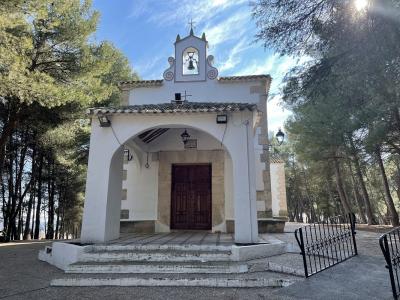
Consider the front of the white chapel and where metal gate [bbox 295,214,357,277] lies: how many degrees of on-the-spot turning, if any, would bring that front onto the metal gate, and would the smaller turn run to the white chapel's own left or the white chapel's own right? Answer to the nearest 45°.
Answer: approximately 45° to the white chapel's own left

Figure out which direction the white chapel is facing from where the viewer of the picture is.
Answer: facing the viewer
